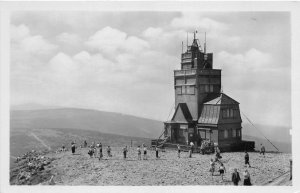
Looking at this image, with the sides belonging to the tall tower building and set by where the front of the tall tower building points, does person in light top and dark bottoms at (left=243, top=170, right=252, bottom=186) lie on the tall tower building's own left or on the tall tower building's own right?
on the tall tower building's own left

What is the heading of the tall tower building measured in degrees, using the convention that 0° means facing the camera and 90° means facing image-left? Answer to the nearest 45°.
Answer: approximately 45°

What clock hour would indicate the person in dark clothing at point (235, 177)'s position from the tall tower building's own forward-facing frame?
The person in dark clothing is roughly at 10 o'clock from the tall tower building.
